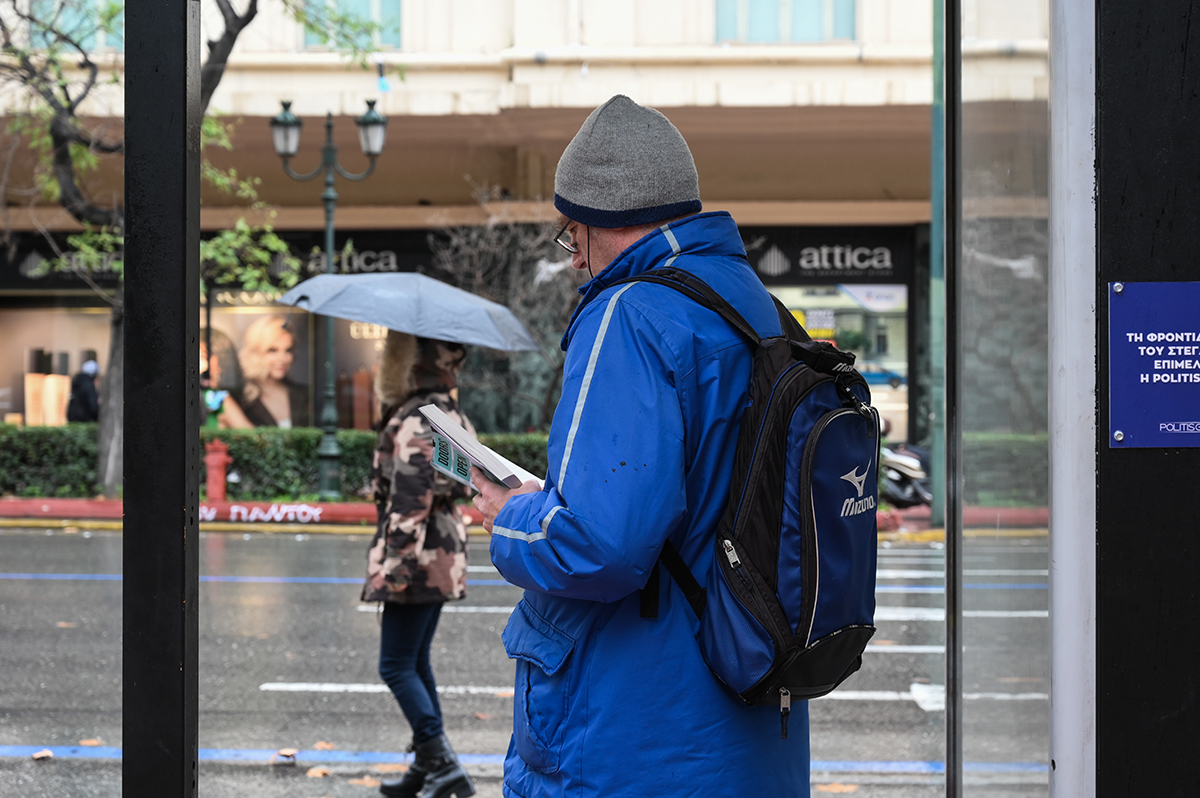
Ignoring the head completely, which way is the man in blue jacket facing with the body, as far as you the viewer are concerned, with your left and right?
facing away from the viewer and to the left of the viewer

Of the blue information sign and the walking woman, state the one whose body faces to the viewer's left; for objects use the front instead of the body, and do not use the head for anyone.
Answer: the walking woman

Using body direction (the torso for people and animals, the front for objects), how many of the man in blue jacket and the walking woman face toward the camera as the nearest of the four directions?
0

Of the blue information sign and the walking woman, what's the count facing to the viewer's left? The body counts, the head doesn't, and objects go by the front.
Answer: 1

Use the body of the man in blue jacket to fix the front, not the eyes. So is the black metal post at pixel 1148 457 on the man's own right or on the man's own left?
on the man's own right

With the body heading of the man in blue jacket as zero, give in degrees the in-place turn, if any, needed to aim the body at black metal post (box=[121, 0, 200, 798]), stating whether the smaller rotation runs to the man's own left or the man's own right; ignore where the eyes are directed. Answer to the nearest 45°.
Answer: approximately 45° to the man's own left

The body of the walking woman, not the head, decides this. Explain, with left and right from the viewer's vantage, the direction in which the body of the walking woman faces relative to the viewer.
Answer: facing to the left of the viewer

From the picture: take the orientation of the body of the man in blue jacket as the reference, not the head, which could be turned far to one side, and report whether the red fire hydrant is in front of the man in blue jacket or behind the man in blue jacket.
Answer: in front

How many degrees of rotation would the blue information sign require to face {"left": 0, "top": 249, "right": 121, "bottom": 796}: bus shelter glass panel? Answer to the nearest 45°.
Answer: approximately 135° to its right
